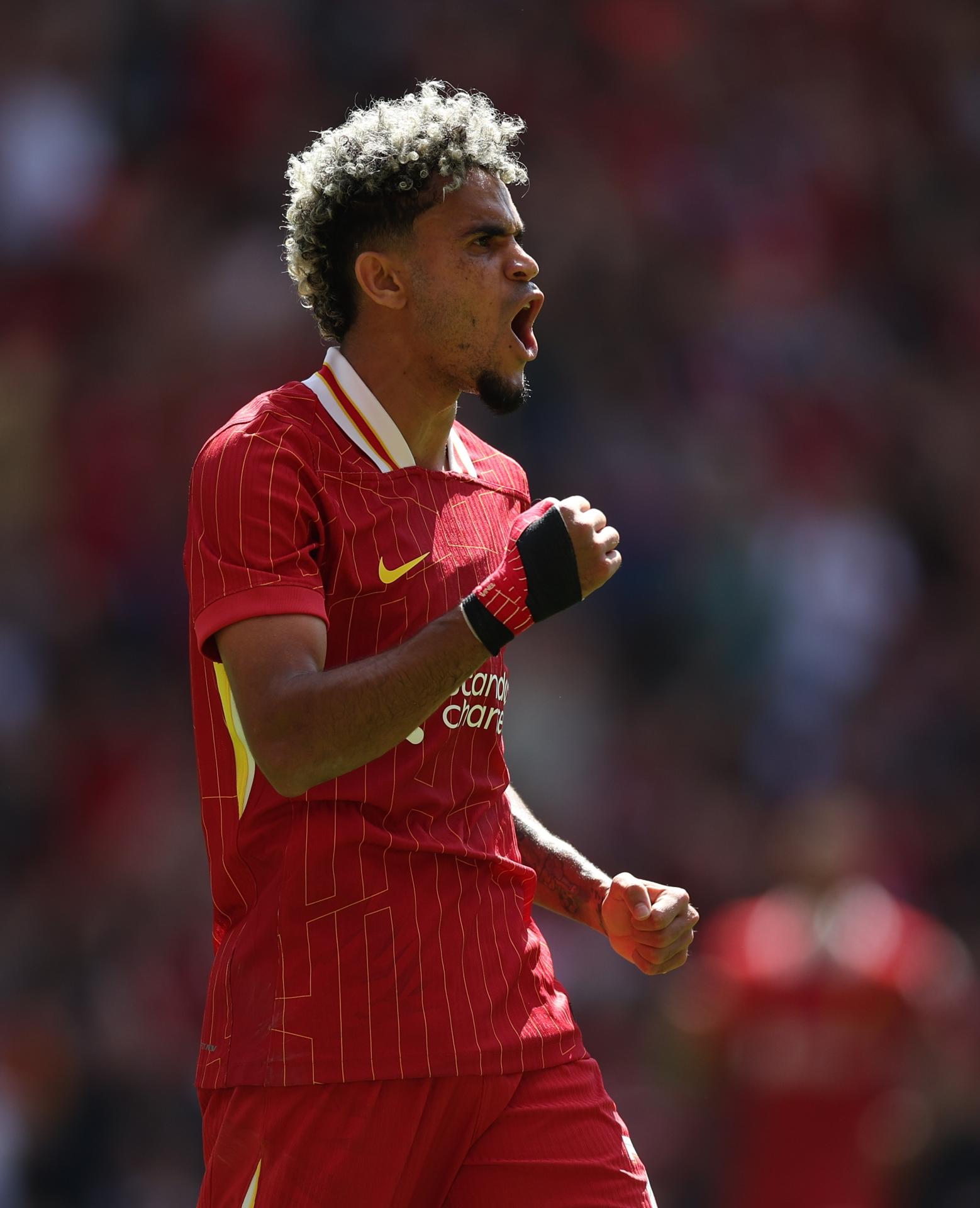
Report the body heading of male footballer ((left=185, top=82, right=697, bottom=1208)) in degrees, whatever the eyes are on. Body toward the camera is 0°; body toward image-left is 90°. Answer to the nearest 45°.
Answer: approximately 315°

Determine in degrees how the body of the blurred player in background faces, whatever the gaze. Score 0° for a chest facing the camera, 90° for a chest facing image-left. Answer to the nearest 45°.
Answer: approximately 0°

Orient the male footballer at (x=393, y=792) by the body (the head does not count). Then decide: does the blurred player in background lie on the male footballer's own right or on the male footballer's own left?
on the male footballer's own left

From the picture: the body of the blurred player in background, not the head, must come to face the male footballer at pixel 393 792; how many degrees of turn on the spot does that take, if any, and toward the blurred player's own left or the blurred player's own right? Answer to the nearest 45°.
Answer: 0° — they already face them
